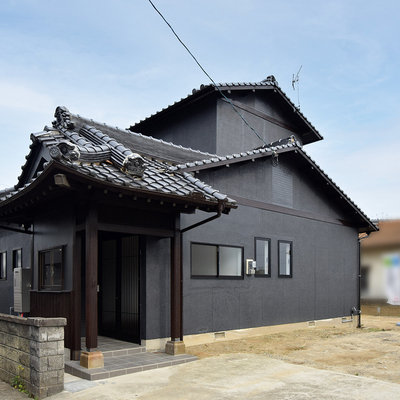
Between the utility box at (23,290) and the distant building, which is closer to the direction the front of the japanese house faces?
the utility box

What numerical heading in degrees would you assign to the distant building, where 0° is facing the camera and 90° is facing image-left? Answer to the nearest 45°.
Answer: approximately 0°

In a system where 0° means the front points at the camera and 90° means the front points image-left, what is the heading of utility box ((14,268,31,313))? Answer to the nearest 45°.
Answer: approximately 45°
